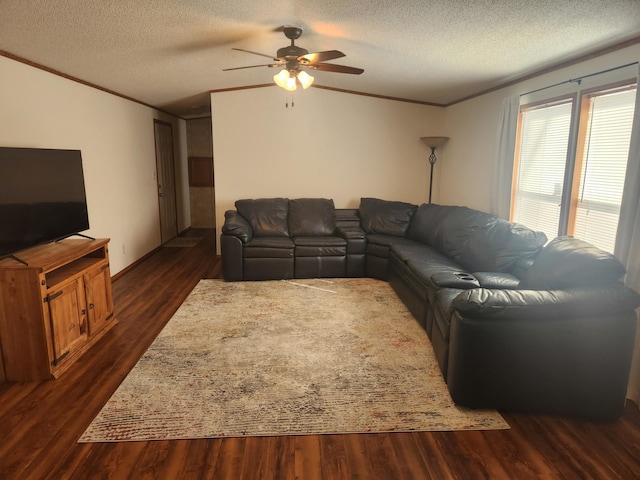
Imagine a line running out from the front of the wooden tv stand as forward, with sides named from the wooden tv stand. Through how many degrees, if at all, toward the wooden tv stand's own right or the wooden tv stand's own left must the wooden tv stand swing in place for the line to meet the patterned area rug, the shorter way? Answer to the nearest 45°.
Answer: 0° — it already faces it

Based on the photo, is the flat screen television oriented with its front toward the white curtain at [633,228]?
yes

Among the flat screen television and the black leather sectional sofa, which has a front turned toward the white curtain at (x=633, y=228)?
the flat screen television

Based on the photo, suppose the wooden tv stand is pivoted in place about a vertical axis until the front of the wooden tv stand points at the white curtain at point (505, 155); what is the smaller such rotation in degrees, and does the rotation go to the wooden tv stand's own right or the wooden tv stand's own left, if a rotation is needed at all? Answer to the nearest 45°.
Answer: approximately 45° to the wooden tv stand's own left

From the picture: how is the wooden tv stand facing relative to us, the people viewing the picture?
facing the viewer and to the right of the viewer

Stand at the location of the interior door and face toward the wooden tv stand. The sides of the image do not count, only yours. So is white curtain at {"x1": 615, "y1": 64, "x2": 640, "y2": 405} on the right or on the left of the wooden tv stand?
left

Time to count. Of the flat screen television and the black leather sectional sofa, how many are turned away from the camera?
0

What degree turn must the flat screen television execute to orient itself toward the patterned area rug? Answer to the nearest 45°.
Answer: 0° — it already faces it

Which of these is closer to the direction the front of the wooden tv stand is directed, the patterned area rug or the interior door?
the patterned area rug

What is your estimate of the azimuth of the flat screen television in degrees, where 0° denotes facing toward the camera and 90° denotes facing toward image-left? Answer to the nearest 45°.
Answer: approximately 315°

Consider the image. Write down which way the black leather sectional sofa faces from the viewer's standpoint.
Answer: facing the viewer and to the left of the viewer

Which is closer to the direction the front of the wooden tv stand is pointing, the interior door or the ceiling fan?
the ceiling fan

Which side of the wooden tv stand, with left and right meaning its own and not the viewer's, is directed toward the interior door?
left

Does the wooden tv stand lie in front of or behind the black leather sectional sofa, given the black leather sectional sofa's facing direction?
in front
